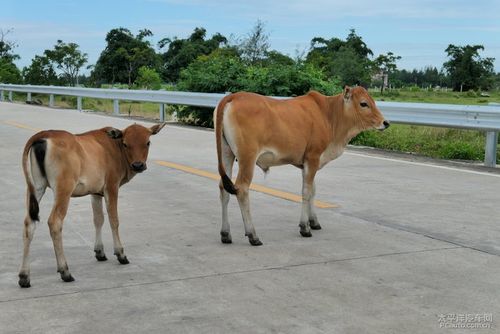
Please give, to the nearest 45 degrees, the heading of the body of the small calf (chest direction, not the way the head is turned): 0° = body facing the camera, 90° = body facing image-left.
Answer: approximately 225°

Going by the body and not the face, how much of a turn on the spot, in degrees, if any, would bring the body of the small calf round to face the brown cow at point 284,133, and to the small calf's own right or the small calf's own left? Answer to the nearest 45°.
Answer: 0° — it already faces it
